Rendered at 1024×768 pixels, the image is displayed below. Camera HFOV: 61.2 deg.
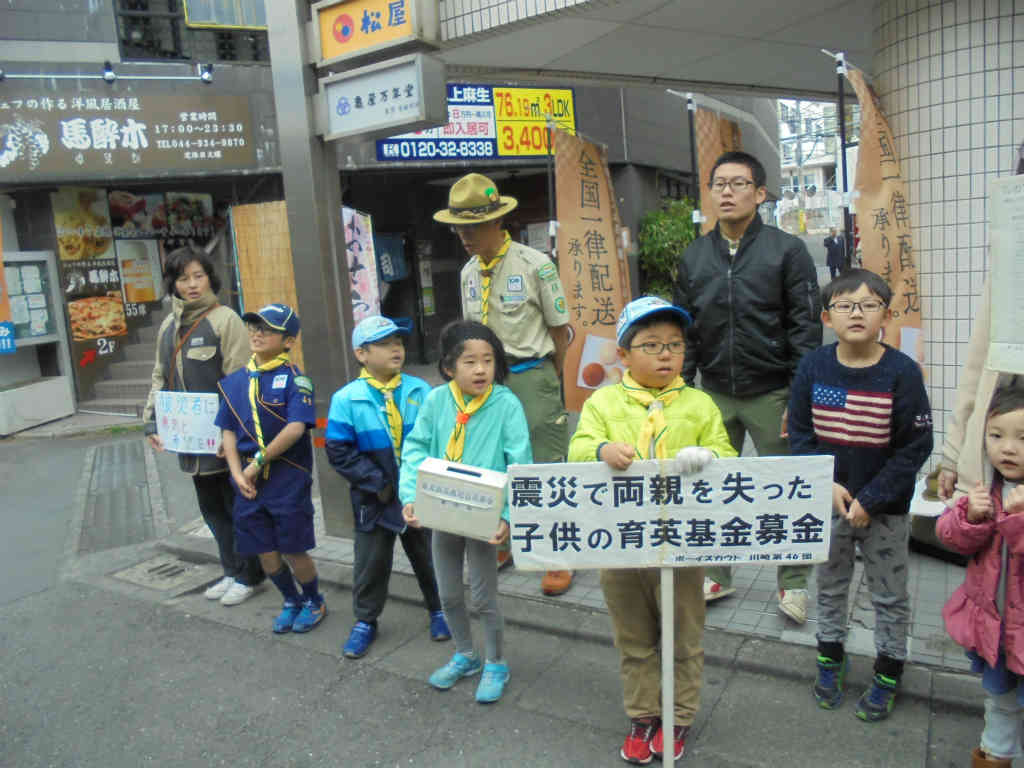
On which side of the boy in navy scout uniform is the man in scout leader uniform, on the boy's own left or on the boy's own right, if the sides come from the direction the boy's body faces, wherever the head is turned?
on the boy's own left

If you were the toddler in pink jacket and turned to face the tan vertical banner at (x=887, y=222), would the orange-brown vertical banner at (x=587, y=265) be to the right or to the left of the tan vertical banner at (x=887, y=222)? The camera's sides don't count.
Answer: left

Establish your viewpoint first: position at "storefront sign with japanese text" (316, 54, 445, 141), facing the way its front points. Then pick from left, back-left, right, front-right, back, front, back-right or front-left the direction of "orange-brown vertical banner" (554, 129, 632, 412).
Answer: back-left

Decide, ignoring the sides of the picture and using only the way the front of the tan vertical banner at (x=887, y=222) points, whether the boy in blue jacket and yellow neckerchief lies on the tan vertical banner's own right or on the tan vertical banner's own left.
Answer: on the tan vertical banner's own right

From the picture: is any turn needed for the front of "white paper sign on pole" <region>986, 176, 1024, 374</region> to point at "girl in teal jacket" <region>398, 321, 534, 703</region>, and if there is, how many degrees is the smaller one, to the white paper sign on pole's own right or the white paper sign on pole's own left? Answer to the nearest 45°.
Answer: approximately 90° to the white paper sign on pole's own right

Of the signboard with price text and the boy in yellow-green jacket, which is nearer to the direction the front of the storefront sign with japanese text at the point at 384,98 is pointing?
the boy in yellow-green jacket

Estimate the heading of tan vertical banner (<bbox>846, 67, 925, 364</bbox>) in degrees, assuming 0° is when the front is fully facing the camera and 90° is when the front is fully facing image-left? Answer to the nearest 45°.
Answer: approximately 0°

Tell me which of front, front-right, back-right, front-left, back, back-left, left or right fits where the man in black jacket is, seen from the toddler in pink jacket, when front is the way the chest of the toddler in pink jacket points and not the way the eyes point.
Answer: back-right

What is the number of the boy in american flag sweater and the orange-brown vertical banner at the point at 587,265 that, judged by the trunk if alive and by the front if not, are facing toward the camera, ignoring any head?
2

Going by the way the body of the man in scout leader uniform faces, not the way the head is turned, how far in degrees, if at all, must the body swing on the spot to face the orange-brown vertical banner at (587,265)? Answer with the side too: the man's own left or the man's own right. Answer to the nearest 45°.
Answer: approximately 180°
